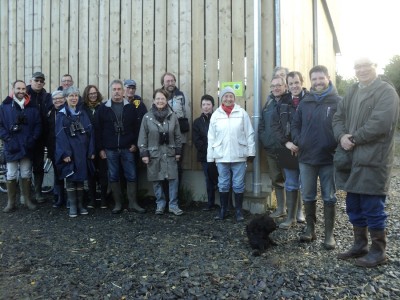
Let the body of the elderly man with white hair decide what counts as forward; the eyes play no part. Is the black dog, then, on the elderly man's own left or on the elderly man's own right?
on the elderly man's own right

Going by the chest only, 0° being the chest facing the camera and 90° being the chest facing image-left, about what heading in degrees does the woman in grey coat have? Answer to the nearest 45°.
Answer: approximately 0°

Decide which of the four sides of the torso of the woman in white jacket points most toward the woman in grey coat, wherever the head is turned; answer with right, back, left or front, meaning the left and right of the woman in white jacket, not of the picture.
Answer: right

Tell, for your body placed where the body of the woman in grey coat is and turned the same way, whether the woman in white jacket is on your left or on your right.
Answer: on your left

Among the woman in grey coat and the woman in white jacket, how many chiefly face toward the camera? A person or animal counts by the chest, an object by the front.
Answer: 2

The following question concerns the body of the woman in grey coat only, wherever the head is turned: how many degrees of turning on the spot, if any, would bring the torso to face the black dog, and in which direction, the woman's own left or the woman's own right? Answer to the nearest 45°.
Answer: approximately 45° to the woman's own left

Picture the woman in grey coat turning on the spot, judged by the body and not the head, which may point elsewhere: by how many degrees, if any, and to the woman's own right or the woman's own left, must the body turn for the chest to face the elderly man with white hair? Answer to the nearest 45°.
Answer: approximately 45° to the woman's own left
